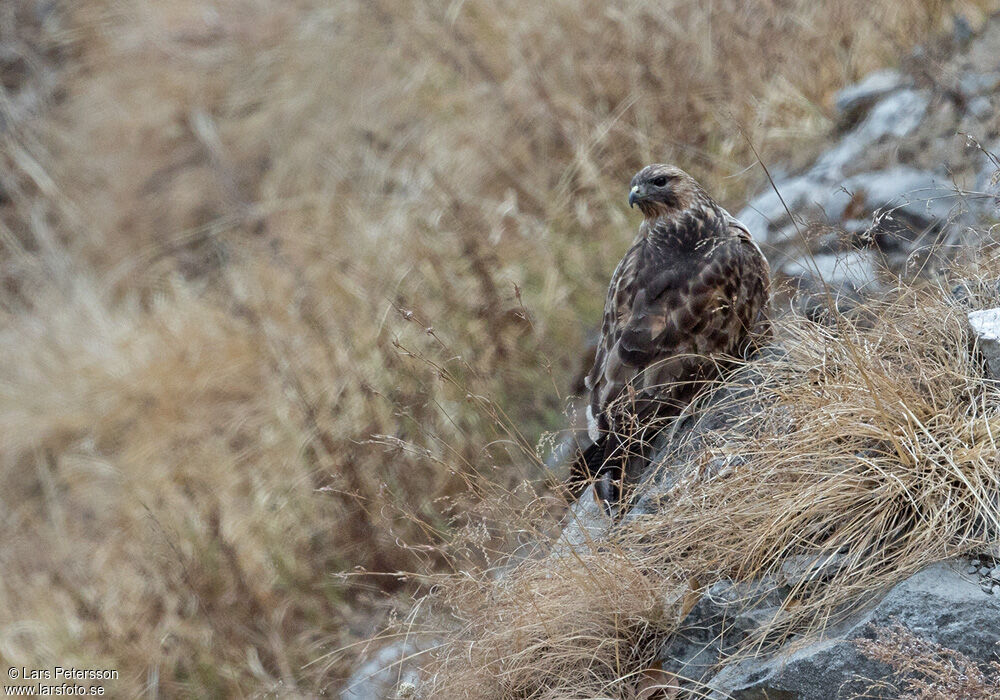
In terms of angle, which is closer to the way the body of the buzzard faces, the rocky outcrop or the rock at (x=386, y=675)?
the rocky outcrop

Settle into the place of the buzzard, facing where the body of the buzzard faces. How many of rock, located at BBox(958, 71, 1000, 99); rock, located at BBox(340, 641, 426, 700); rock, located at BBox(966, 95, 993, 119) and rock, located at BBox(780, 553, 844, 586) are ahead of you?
2

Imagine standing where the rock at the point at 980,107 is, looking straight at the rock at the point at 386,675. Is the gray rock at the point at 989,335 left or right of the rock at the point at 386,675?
left
